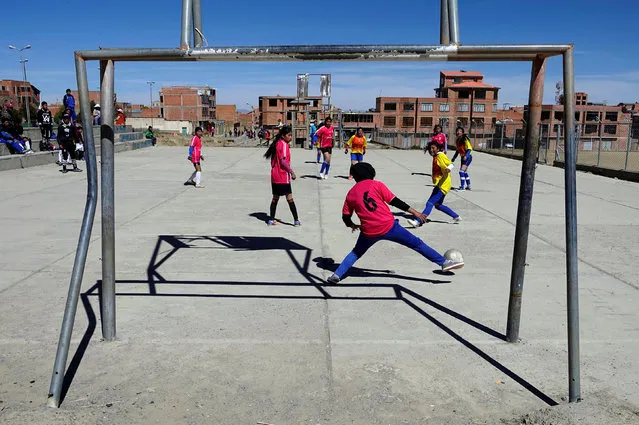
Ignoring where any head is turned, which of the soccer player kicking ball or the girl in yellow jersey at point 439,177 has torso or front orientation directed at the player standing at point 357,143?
the soccer player kicking ball

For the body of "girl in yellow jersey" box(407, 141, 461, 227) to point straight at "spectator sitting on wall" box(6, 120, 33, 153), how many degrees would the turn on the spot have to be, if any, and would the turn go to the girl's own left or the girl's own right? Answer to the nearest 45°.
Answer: approximately 90° to the girl's own right

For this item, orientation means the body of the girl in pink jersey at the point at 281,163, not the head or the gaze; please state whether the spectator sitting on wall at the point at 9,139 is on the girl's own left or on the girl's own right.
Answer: on the girl's own left

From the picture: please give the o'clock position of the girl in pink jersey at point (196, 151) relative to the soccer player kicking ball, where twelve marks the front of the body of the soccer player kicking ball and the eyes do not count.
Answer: The girl in pink jersey is roughly at 11 o'clock from the soccer player kicking ball.

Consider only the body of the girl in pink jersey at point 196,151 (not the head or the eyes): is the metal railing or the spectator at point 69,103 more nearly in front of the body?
the metal railing

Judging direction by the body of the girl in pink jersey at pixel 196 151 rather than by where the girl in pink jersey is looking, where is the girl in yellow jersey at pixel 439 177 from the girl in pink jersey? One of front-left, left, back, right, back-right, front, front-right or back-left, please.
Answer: front-right

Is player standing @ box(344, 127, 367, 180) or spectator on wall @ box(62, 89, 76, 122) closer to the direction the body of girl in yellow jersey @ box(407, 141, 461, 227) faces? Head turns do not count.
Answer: the spectator on wall

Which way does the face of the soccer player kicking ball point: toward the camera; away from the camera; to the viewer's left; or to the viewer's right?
away from the camera

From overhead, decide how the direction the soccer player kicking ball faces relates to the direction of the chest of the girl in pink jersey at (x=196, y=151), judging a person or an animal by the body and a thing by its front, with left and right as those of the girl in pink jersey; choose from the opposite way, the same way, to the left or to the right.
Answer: to the left

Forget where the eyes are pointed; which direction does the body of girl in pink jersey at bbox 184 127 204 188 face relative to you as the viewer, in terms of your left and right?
facing to the right of the viewer

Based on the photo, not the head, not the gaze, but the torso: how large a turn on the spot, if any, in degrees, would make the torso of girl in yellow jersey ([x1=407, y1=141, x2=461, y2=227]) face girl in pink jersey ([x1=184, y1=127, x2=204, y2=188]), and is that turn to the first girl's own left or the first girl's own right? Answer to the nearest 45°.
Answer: approximately 90° to the first girl's own right

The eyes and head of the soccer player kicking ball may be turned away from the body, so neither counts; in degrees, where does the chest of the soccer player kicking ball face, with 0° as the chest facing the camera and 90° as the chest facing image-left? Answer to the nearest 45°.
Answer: approximately 180°
